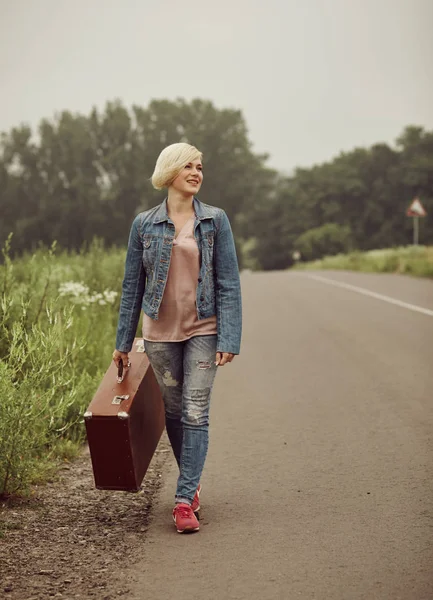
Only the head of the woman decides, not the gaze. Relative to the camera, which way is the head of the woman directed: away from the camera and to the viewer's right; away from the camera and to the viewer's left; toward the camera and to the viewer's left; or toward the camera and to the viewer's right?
toward the camera and to the viewer's right

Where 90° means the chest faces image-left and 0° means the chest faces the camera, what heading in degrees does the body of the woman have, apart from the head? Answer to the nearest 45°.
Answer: approximately 0°
